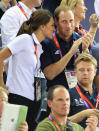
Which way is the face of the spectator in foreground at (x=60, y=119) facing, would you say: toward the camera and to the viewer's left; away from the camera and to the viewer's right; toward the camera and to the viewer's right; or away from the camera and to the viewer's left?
toward the camera and to the viewer's right

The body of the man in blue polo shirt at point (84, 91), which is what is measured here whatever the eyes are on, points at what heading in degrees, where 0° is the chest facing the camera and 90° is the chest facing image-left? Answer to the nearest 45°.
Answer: approximately 315°

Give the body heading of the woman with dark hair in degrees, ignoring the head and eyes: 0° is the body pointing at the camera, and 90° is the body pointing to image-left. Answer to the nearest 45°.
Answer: approximately 270°

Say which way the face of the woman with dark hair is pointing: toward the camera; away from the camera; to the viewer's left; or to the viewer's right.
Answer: to the viewer's right

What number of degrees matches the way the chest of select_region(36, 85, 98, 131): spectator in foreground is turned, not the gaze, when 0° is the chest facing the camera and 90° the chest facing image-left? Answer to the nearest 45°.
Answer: approximately 315°

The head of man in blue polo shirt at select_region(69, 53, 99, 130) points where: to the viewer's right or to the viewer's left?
to the viewer's left

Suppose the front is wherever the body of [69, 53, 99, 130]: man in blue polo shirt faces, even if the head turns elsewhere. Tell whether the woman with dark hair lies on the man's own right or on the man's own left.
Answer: on the man's own right
